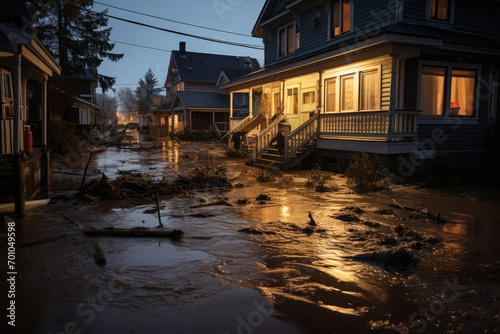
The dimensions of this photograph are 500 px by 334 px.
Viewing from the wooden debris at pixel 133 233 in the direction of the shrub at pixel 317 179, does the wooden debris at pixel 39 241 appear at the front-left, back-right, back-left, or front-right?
back-left

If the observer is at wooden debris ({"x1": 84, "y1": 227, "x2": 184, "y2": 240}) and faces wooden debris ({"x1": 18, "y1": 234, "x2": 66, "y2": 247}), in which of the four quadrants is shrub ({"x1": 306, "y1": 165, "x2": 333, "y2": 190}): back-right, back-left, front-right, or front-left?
back-right

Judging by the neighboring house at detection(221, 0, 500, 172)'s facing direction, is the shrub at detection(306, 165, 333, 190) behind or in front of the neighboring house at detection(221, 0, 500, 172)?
in front

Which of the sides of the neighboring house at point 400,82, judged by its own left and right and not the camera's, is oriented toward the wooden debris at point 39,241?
front

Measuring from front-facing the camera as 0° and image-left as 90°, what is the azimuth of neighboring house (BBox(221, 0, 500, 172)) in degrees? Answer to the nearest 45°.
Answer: approximately 45°

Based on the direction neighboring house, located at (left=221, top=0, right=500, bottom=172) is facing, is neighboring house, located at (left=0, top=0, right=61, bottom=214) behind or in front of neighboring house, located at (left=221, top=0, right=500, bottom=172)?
in front

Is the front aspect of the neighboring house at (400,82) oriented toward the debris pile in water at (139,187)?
yes

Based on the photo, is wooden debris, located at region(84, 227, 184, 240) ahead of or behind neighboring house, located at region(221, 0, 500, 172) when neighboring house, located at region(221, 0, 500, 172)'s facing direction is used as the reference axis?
ahead

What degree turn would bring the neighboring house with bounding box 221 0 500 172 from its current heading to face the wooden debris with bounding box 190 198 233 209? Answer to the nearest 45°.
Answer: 0° — it already faces it
